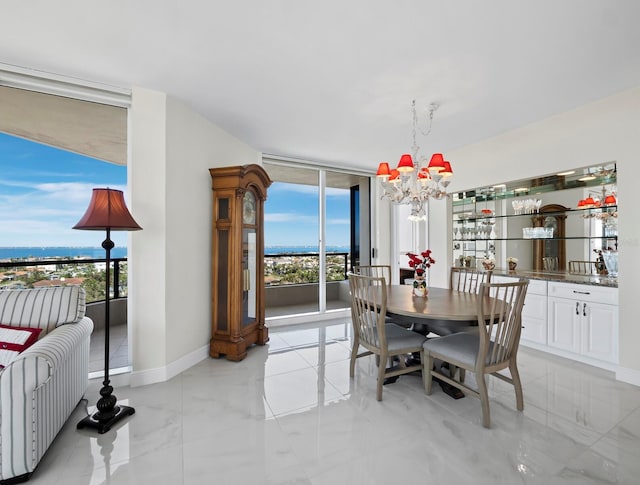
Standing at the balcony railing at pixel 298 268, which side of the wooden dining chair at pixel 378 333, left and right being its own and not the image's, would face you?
left

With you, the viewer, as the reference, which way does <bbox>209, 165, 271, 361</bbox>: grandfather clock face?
facing the viewer and to the right of the viewer

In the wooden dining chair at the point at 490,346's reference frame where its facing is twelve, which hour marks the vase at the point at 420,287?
The vase is roughly at 12 o'clock from the wooden dining chair.

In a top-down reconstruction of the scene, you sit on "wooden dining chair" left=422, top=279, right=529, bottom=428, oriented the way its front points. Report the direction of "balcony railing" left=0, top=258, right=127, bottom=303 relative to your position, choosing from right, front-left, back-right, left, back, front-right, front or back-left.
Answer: front-left

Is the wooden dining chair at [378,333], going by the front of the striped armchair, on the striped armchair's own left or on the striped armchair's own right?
on the striped armchair's own left

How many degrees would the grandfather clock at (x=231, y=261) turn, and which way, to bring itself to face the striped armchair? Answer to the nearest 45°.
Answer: approximately 90° to its right

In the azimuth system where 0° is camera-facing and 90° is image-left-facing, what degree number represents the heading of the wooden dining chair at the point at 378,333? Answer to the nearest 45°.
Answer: approximately 225°

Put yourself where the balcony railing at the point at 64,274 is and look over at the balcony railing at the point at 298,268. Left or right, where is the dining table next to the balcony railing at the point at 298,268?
right

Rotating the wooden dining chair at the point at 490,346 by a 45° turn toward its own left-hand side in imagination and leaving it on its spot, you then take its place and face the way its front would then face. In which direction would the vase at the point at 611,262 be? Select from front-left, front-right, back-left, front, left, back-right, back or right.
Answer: back-right

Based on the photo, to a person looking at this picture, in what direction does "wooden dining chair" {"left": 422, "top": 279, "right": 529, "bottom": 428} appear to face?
facing away from the viewer and to the left of the viewer

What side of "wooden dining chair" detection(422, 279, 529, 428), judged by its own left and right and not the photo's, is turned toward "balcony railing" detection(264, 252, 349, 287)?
front

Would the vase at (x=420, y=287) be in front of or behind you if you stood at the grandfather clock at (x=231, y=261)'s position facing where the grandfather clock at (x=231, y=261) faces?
in front
